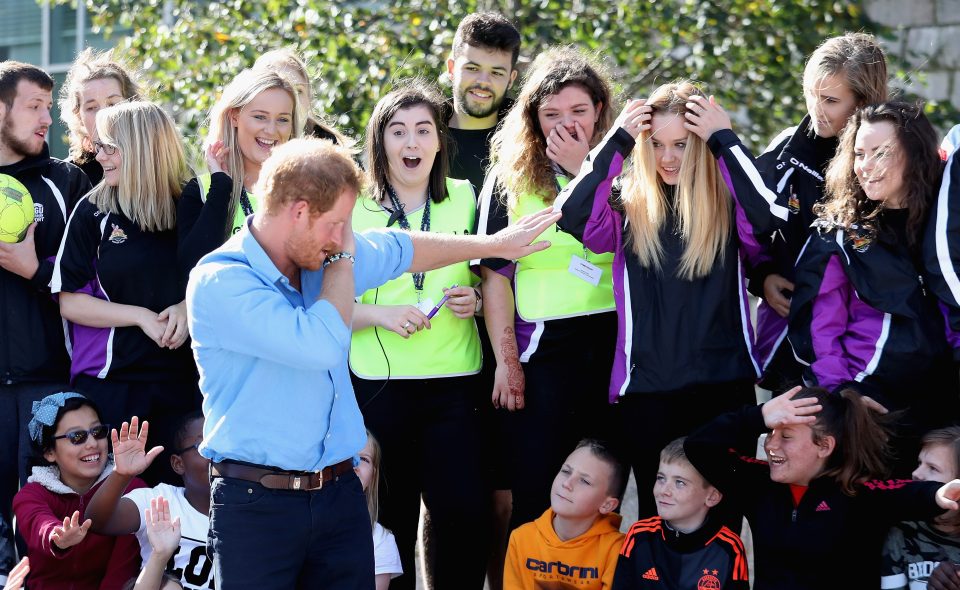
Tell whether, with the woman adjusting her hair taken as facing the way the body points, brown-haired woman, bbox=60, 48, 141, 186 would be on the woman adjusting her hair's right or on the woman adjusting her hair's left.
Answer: on the woman adjusting her hair's right

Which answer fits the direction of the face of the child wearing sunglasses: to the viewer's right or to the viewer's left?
to the viewer's right

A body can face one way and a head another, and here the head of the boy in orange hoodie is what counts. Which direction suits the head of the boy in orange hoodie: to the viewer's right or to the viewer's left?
to the viewer's left

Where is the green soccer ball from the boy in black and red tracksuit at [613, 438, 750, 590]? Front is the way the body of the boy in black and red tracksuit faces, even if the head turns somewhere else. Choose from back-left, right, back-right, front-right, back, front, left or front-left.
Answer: right

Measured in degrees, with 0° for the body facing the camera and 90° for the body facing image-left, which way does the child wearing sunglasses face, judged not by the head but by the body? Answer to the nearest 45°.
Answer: approximately 315°

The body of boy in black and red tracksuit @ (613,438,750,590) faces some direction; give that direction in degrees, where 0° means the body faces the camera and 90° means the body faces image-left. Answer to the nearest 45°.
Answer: approximately 0°
